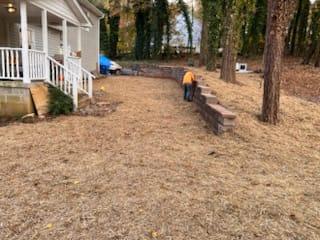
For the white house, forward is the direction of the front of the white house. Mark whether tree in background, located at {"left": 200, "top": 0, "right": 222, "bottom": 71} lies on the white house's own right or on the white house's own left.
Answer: on the white house's own left

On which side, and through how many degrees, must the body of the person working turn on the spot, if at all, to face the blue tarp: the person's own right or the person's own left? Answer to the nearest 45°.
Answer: approximately 45° to the person's own left

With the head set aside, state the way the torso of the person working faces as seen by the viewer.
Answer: away from the camera

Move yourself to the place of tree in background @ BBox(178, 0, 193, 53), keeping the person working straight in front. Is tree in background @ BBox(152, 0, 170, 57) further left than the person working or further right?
right

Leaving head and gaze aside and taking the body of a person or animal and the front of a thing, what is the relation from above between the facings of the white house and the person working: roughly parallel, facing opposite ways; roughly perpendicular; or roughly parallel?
roughly perpendicular

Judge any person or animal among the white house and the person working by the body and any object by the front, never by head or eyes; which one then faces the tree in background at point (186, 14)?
the person working

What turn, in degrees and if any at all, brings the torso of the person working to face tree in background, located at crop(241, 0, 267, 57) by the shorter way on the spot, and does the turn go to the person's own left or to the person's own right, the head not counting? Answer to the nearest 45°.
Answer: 0° — they already face it

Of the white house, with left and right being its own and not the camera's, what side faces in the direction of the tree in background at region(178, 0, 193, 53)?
left

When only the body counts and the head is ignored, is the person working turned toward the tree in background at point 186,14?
yes

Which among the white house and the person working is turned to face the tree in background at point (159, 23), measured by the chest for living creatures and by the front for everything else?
the person working

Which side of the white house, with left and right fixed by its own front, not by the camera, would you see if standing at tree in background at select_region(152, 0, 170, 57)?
left

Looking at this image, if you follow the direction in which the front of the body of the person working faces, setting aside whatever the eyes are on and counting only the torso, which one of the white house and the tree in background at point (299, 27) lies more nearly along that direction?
the tree in background

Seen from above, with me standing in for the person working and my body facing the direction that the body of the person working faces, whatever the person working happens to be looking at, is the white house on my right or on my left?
on my left

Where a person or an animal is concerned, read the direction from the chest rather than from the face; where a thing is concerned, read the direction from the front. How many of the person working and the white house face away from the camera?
1

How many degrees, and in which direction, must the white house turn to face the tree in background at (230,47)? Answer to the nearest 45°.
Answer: approximately 45° to its left

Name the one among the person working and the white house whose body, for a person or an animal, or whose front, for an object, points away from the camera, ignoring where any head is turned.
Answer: the person working
